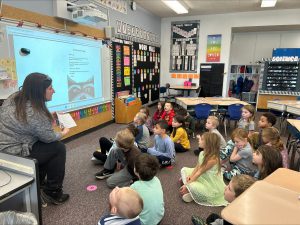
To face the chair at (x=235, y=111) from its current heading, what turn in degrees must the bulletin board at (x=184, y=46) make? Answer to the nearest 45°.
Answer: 0° — it already faces it

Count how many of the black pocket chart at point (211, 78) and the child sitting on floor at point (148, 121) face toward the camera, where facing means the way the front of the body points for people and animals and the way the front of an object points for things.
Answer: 1

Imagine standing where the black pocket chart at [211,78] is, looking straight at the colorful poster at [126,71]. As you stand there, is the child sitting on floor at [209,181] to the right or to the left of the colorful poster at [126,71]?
left

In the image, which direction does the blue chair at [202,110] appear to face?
away from the camera

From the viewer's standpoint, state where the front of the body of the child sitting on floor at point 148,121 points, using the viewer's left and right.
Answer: facing to the left of the viewer

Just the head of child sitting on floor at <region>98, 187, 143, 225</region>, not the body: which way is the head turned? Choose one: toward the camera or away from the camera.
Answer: away from the camera

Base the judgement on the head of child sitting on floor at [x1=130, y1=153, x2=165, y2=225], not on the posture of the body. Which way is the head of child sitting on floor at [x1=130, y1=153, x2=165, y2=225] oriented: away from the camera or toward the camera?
away from the camera

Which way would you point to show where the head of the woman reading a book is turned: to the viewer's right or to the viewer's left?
to the viewer's right

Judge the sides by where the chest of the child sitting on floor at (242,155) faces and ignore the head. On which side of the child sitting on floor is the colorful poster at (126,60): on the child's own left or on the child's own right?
on the child's own right

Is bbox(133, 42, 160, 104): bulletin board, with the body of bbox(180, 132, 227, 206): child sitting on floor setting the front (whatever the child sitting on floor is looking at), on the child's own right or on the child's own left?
on the child's own right

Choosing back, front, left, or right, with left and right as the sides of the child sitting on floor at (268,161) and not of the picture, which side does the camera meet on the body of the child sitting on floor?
left

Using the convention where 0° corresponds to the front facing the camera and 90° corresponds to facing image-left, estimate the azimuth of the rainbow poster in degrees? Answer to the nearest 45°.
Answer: approximately 0°

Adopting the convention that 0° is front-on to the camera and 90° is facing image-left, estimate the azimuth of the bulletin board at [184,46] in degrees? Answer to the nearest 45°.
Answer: approximately 0°
